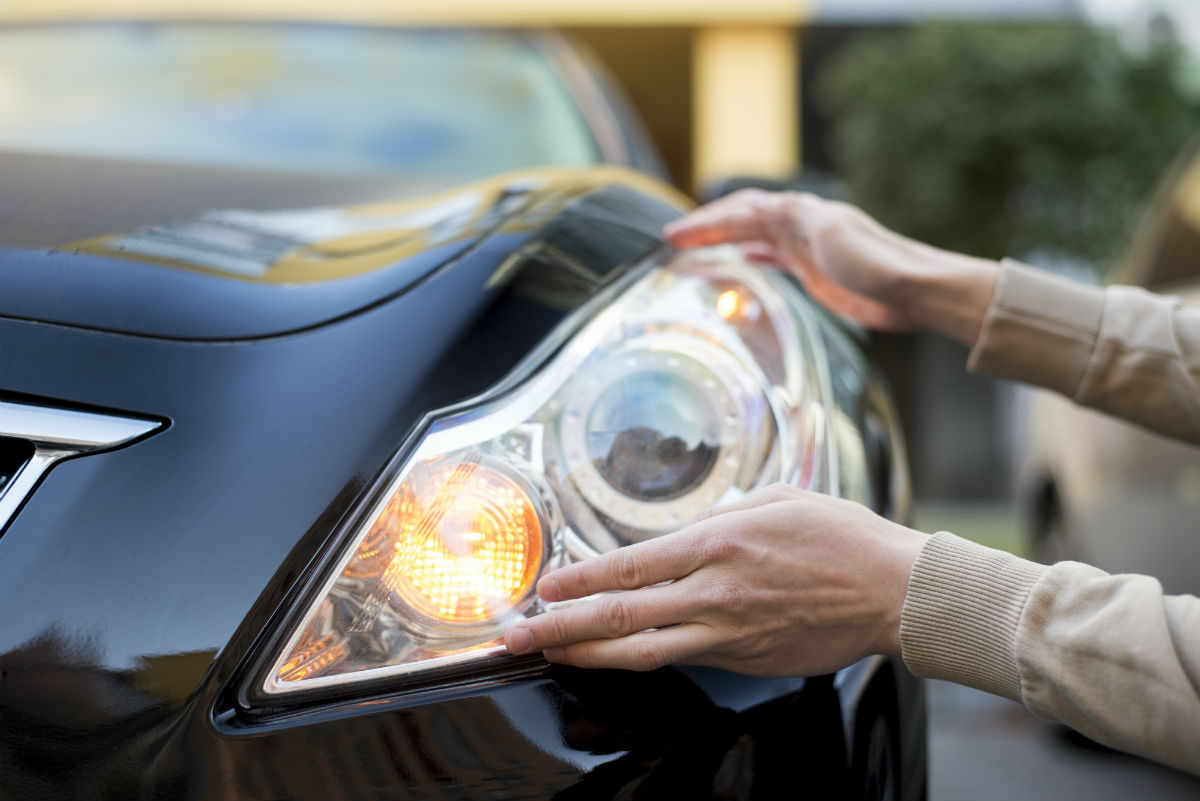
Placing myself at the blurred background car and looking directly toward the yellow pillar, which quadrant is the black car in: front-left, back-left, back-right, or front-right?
back-left

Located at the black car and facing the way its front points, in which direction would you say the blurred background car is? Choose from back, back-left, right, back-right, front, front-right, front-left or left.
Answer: back-left

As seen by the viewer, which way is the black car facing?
toward the camera

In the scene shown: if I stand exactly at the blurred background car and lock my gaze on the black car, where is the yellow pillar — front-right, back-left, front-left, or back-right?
back-right

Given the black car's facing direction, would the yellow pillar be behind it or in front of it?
behind
